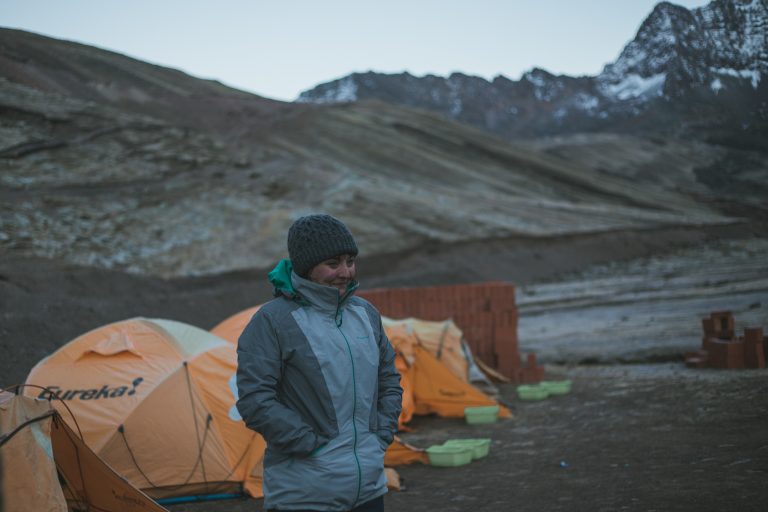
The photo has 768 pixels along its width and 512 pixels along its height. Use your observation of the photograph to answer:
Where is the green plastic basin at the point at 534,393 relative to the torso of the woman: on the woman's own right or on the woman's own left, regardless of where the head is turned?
on the woman's own left

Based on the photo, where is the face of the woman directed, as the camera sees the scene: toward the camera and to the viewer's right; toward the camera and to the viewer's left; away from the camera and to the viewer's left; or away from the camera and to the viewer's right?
toward the camera and to the viewer's right

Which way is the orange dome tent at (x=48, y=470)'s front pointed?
to the viewer's right

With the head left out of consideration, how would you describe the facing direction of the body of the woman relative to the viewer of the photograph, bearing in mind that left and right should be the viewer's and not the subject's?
facing the viewer and to the right of the viewer
